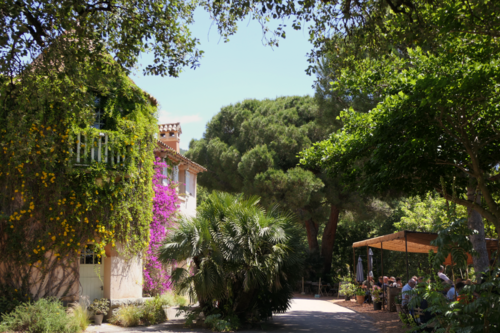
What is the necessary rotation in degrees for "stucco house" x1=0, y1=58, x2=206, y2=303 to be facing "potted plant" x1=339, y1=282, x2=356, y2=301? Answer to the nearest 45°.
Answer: approximately 135° to its left

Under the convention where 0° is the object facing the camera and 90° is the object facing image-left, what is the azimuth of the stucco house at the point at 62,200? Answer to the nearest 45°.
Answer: approximately 0°

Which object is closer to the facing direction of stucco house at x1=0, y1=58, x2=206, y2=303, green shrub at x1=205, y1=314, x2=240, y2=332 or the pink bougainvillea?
the green shrub

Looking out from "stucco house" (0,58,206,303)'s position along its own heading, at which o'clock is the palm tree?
The palm tree is roughly at 10 o'clock from the stucco house.

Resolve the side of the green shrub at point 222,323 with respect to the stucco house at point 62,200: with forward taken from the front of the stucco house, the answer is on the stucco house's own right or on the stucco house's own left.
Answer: on the stucco house's own left

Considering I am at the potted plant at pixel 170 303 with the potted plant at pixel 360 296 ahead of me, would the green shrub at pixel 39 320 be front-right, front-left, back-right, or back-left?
back-right
